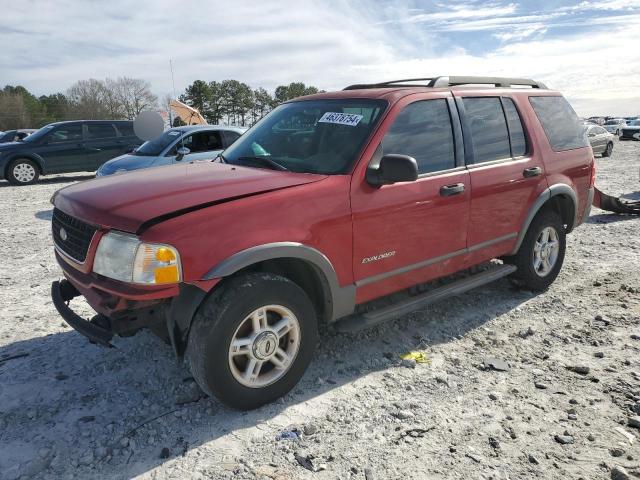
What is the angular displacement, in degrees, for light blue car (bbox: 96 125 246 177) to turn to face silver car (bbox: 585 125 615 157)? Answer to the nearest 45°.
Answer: approximately 180°

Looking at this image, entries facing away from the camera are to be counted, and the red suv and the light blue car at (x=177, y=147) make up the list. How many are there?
0

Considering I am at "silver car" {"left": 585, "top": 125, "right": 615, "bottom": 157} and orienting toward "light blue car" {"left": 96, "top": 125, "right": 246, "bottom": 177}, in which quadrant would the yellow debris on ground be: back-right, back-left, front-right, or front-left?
front-left

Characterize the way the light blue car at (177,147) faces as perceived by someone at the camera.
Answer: facing the viewer and to the left of the viewer

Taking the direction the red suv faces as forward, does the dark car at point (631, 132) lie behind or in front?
behind

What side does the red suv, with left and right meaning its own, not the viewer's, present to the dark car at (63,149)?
right

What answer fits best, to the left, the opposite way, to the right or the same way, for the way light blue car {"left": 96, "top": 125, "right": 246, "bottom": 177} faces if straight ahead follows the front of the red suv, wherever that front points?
the same way

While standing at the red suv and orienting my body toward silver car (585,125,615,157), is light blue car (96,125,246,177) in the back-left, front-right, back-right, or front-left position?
front-left

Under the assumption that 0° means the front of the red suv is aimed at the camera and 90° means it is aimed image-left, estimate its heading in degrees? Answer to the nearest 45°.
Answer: approximately 45°

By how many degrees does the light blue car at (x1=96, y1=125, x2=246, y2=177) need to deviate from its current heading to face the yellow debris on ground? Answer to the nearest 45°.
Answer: approximately 45° to its left
